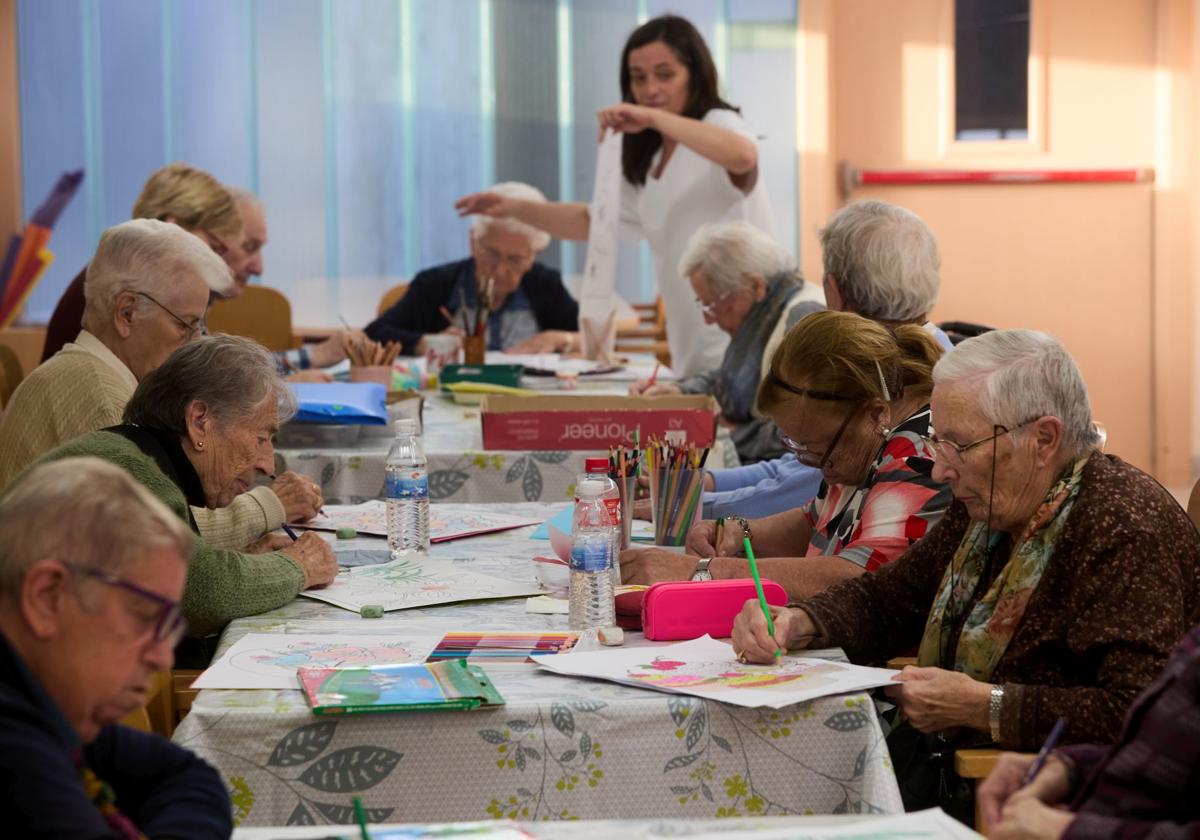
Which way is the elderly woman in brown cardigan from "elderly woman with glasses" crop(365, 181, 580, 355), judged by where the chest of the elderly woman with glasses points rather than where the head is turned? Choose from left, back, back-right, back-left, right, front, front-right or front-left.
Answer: front

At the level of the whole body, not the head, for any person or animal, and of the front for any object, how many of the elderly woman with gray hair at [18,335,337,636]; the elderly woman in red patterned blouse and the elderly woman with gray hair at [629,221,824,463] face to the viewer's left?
2

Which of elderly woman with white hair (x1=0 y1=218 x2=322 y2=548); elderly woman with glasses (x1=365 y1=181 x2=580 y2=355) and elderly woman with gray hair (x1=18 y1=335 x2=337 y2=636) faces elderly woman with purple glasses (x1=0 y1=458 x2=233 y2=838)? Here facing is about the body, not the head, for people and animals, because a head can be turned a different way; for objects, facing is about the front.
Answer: elderly woman with glasses (x1=365 y1=181 x2=580 y2=355)

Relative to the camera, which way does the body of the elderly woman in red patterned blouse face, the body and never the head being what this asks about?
to the viewer's left

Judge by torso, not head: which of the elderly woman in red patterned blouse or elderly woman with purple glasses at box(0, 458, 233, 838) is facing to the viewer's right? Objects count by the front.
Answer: the elderly woman with purple glasses

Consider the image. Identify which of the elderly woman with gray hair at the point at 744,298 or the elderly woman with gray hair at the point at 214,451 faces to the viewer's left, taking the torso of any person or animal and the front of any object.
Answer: the elderly woman with gray hair at the point at 744,298

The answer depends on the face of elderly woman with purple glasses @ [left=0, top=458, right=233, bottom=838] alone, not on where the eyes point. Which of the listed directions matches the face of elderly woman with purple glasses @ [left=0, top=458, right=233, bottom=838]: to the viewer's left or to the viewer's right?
to the viewer's right

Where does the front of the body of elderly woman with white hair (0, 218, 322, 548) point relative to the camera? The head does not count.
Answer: to the viewer's right

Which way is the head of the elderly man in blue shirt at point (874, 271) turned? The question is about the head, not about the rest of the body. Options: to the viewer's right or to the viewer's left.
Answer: to the viewer's left

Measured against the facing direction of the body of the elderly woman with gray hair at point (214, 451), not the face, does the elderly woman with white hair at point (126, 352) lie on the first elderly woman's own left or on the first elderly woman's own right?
on the first elderly woman's own left

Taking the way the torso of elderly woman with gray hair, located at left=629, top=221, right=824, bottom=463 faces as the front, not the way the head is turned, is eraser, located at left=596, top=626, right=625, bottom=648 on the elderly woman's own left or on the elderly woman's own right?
on the elderly woman's own left

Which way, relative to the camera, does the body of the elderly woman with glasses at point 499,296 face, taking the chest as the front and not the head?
toward the camera

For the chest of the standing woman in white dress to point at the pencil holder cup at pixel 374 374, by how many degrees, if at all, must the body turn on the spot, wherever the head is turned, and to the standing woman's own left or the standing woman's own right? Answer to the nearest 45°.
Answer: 0° — they already face it

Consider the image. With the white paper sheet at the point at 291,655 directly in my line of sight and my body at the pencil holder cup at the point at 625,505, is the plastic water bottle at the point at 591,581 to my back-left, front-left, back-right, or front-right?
front-left

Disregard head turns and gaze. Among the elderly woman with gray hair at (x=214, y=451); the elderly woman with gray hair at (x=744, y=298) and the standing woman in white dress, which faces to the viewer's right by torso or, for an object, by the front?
the elderly woman with gray hair at (x=214, y=451)

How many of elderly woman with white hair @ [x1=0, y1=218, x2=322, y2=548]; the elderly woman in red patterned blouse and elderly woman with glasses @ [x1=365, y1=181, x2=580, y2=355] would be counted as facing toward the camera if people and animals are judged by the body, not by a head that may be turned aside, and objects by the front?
1

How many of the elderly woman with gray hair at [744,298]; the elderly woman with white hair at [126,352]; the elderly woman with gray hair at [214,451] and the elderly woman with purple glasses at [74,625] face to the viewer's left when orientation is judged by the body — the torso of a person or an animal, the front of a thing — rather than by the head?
1
